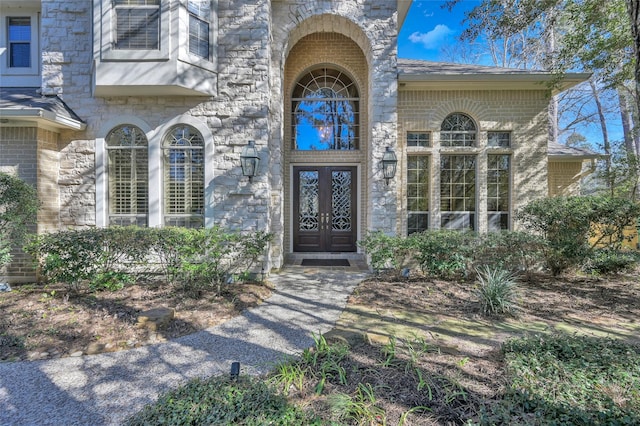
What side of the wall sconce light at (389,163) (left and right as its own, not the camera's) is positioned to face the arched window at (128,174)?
right

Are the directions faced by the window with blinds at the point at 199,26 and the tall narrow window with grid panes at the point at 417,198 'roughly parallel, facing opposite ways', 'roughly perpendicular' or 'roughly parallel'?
roughly perpendicular

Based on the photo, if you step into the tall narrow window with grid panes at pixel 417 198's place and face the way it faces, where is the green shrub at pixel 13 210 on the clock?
The green shrub is roughly at 2 o'clock from the tall narrow window with grid panes.

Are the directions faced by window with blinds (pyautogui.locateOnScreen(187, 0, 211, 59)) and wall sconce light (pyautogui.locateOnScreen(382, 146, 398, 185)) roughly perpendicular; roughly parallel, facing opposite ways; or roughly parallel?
roughly perpendicular

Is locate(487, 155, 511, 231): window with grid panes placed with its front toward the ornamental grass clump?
yes

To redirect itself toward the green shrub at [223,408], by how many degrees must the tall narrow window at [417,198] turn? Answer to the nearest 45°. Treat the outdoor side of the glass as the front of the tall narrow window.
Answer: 0° — it already faces it

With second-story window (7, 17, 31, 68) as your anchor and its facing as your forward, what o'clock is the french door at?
The french door is roughly at 10 o'clock from the second-story window.

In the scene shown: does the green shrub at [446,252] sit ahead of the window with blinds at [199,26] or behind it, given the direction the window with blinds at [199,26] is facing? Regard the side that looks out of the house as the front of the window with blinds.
ahead

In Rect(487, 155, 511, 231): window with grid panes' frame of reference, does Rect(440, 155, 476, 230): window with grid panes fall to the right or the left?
on its right

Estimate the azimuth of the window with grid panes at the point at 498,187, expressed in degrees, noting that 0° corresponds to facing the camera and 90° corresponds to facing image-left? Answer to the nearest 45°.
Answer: approximately 0°
